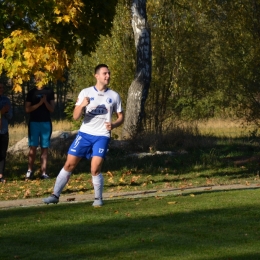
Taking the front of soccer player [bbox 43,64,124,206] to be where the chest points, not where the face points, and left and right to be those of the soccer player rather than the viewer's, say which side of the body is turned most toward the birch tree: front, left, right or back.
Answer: back

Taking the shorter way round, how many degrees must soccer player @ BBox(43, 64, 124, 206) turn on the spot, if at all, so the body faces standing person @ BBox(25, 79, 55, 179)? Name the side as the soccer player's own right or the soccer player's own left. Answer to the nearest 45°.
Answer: approximately 180°

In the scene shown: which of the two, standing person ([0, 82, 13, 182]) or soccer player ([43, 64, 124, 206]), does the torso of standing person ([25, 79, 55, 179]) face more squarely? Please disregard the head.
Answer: the soccer player

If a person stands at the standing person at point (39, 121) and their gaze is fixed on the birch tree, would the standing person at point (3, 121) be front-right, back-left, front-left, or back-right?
back-left

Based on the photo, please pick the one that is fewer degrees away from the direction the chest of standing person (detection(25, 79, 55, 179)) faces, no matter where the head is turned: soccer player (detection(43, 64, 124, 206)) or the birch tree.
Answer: the soccer player

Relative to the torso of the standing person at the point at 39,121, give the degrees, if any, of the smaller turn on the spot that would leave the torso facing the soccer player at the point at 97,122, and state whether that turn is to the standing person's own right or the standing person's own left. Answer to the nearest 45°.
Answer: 0° — they already face them

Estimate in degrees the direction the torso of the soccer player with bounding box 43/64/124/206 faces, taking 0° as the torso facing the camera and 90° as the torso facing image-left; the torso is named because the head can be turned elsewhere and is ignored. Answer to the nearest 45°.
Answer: approximately 0°

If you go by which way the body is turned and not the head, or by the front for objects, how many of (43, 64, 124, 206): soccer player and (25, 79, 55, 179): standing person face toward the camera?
2
